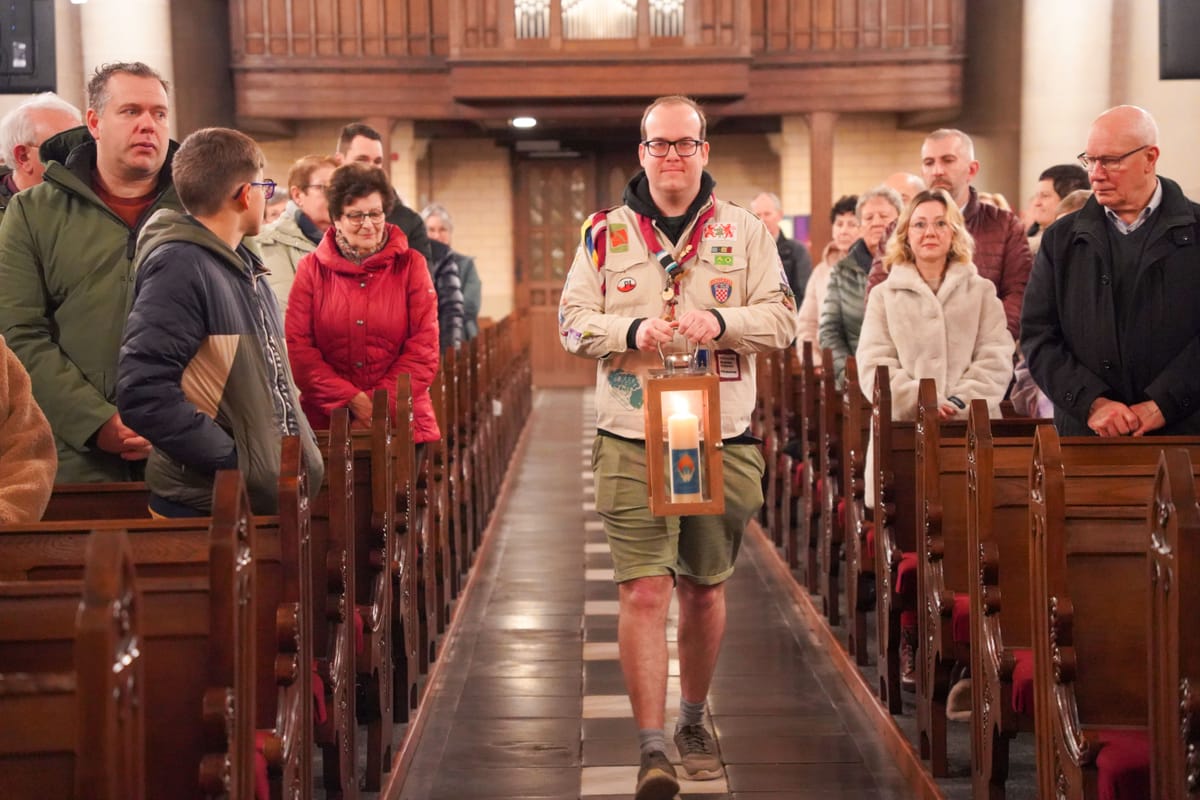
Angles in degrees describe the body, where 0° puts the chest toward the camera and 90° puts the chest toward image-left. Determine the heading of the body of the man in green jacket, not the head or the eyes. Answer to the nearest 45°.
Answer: approximately 315°

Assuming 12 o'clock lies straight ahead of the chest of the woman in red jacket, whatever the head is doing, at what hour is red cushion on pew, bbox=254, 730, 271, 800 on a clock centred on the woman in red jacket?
The red cushion on pew is roughly at 12 o'clock from the woman in red jacket.

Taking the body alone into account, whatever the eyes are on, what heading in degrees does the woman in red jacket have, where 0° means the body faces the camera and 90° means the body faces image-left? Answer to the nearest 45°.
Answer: approximately 0°

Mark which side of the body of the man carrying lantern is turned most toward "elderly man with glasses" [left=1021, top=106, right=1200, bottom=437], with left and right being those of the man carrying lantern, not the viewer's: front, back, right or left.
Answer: left

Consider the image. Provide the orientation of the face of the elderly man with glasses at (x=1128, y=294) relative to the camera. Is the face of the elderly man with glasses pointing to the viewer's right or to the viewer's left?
to the viewer's left

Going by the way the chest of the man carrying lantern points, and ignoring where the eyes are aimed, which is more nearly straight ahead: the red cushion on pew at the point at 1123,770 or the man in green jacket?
the red cushion on pew

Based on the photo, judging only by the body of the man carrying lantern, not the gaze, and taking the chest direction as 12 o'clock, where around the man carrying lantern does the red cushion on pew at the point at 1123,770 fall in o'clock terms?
The red cushion on pew is roughly at 11 o'clock from the man carrying lantern.
